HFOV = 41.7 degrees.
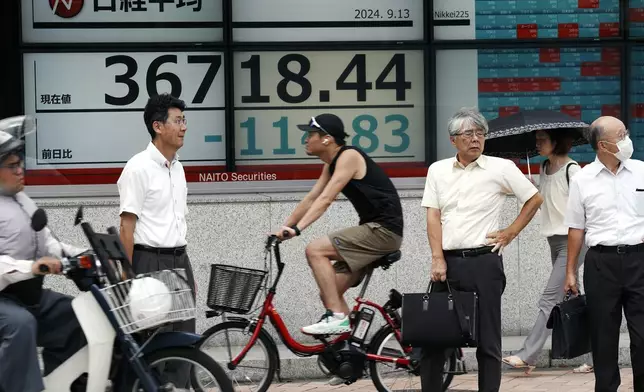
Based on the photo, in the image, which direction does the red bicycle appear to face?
to the viewer's left

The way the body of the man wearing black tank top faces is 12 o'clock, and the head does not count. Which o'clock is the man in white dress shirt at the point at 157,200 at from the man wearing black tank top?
The man in white dress shirt is roughly at 11 o'clock from the man wearing black tank top.

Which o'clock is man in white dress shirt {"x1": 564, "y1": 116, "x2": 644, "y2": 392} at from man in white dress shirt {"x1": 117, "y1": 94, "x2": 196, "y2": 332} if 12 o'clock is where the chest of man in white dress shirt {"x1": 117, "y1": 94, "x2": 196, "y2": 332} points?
man in white dress shirt {"x1": 564, "y1": 116, "x2": 644, "y2": 392} is roughly at 11 o'clock from man in white dress shirt {"x1": 117, "y1": 94, "x2": 196, "y2": 332}.

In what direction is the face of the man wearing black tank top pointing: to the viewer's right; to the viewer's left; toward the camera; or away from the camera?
to the viewer's left

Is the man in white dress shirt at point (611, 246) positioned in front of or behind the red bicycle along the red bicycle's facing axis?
behind

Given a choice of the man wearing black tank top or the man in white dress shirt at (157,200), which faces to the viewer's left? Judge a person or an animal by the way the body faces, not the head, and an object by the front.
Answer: the man wearing black tank top

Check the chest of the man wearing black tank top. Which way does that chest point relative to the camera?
to the viewer's left

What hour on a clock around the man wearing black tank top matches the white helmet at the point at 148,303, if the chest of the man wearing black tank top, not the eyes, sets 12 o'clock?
The white helmet is roughly at 10 o'clock from the man wearing black tank top.

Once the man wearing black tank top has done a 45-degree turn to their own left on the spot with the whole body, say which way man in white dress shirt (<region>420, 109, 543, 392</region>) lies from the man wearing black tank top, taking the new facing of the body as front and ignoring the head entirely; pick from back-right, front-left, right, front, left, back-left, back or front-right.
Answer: left

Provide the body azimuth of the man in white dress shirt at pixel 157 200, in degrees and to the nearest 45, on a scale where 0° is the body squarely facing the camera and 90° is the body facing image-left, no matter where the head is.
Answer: approximately 315°

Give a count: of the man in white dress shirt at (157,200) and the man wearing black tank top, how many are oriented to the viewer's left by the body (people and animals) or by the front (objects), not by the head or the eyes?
1

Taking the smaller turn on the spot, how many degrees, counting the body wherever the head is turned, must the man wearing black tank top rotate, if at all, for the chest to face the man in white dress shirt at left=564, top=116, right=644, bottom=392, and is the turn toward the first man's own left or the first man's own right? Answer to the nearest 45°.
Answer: approximately 135° to the first man's own left

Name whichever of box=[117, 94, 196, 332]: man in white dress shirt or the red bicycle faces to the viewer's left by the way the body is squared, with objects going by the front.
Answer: the red bicycle
